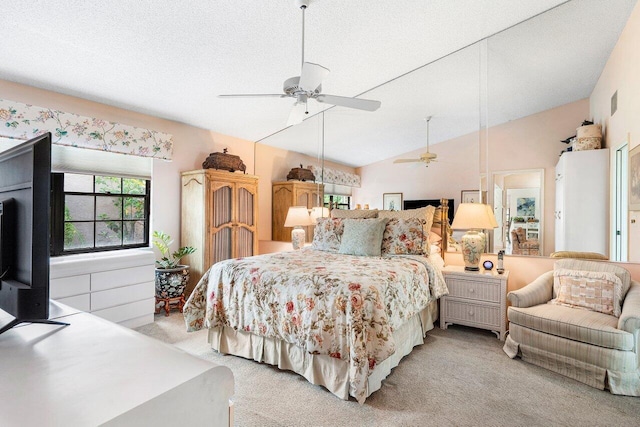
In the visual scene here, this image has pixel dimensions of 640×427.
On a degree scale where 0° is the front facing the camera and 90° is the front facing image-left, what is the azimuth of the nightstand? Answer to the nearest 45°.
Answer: approximately 45°

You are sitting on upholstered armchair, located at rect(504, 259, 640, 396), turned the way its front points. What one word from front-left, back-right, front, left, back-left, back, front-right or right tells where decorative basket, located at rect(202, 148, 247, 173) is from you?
front-right

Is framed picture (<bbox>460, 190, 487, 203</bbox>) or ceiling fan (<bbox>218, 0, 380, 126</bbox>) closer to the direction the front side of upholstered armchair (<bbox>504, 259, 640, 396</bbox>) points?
the ceiling fan

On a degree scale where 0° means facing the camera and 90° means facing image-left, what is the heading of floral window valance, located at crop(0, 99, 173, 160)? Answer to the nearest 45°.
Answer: approximately 315°

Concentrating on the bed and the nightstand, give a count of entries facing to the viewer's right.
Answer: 0

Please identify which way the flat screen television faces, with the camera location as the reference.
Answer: facing away from the viewer and to the right of the viewer

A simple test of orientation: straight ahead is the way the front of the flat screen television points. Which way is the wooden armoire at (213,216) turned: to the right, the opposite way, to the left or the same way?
to the right

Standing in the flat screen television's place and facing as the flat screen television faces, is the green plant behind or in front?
in front

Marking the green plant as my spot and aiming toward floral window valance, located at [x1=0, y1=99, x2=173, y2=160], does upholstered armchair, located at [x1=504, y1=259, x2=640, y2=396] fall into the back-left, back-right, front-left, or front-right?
back-left

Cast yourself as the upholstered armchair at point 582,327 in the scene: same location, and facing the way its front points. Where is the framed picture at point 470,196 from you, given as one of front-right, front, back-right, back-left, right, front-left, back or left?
right

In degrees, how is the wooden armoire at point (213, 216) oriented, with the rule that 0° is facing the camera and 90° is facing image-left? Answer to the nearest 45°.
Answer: approximately 315°

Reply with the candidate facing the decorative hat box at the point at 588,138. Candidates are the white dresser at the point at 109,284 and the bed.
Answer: the white dresser

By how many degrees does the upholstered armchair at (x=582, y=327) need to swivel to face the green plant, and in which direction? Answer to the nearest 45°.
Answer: approximately 45° to its right
